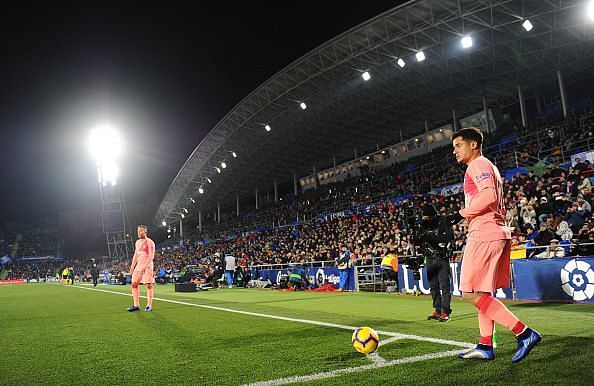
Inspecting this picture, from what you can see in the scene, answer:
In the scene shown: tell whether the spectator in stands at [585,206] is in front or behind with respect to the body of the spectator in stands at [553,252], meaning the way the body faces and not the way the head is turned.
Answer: behind

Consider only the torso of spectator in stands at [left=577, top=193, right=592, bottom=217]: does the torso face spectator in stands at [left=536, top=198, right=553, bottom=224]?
no

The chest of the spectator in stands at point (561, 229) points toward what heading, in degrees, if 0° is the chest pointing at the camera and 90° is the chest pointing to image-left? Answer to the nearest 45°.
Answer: approximately 45°

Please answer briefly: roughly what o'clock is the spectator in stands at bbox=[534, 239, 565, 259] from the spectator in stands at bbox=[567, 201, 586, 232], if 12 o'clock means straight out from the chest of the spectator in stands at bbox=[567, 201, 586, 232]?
the spectator in stands at bbox=[534, 239, 565, 259] is roughly at 11 o'clock from the spectator in stands at bbox=[567, 201, 586, 232].

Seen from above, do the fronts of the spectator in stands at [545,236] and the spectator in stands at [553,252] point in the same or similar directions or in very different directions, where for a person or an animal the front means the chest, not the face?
same or similar directions

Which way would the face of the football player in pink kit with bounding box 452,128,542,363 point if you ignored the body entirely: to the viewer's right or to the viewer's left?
to the viewer's left

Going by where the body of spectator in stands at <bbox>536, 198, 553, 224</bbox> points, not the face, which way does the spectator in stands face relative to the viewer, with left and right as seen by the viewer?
facing the viewer and to the left of the viewer

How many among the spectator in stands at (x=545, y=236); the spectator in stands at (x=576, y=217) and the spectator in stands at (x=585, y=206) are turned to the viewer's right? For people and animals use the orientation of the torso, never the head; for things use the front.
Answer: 0

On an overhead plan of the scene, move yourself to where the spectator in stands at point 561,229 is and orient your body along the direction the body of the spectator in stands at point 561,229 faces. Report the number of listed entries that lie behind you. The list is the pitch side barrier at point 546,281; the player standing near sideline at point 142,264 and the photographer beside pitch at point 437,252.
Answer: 0

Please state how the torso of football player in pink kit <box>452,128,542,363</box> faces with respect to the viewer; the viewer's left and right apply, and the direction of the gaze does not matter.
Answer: facing to the left of the viewer

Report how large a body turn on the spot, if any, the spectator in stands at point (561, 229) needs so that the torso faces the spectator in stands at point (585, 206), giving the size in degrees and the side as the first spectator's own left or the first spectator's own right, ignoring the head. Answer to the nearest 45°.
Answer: approximately 135° to the first spectator's own right

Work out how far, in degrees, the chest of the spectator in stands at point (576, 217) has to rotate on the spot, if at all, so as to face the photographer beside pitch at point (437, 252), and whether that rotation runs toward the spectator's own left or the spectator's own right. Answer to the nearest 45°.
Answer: approximately 45° to the spectator's own left

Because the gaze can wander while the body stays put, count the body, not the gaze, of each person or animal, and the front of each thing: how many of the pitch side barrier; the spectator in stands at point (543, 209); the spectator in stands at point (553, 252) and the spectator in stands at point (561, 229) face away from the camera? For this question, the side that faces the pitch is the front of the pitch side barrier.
0

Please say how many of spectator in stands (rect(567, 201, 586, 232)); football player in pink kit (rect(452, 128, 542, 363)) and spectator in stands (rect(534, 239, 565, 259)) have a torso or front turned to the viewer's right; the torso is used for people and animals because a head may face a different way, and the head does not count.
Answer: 0

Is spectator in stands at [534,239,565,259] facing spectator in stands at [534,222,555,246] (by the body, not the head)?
no

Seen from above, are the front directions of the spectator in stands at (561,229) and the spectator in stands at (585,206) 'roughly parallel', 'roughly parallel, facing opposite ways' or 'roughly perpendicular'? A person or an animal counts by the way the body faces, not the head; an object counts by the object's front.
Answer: roughly parallel

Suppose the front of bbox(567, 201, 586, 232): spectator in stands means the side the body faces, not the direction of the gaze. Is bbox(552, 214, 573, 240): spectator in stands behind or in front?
in front
